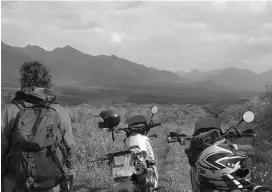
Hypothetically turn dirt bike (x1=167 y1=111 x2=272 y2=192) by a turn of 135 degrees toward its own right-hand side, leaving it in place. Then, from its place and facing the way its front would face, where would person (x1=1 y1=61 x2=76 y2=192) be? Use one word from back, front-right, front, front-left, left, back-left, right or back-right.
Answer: back-right

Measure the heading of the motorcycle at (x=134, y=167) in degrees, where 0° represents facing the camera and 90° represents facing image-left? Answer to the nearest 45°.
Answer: approximately 180°

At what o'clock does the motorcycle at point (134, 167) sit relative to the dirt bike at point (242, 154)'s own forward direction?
The motorcycle is roughly at 10 o'clock from the dirt bike.

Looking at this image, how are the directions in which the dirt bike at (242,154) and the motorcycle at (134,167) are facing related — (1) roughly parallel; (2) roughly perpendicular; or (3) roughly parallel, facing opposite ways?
roughly parallel

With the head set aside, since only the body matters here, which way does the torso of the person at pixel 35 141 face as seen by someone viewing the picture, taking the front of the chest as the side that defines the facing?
away from the camera

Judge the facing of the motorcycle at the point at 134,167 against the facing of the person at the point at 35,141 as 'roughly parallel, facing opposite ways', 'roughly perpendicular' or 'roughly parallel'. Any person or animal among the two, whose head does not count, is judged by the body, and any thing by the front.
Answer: roughly parallel

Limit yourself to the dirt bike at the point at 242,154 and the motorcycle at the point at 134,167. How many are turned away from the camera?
2

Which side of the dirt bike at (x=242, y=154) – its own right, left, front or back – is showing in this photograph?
back

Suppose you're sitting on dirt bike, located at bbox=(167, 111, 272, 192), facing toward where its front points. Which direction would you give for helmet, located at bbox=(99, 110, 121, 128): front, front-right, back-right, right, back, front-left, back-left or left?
front-left

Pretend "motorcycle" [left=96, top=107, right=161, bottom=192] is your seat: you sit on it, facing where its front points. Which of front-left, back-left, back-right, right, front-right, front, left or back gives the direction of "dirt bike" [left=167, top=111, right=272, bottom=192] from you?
back-right

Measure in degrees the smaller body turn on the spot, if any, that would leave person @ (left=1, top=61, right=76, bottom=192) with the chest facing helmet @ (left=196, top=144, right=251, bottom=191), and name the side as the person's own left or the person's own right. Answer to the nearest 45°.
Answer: approximately 135° to the person's own right
